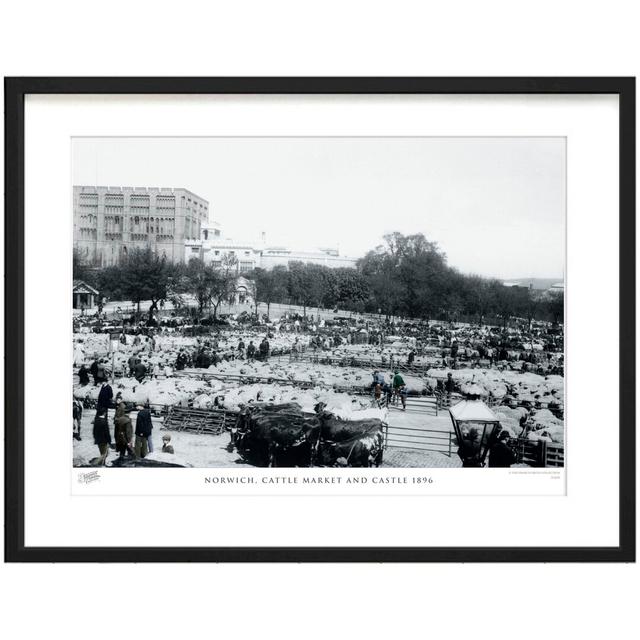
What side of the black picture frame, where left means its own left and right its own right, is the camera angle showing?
front
